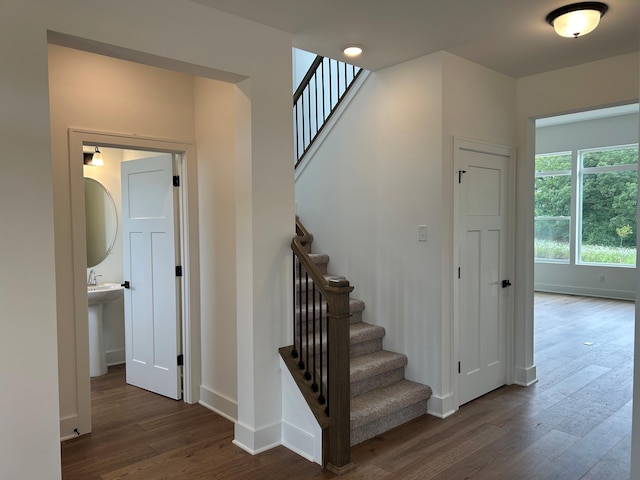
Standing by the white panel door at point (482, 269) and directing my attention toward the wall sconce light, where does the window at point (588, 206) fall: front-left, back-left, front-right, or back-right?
back-right

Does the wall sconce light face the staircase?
yes

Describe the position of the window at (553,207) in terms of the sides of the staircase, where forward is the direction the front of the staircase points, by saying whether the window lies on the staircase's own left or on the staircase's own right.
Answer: on the staircase's own left

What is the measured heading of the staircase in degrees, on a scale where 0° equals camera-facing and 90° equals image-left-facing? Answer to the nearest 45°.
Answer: approximately 315°
